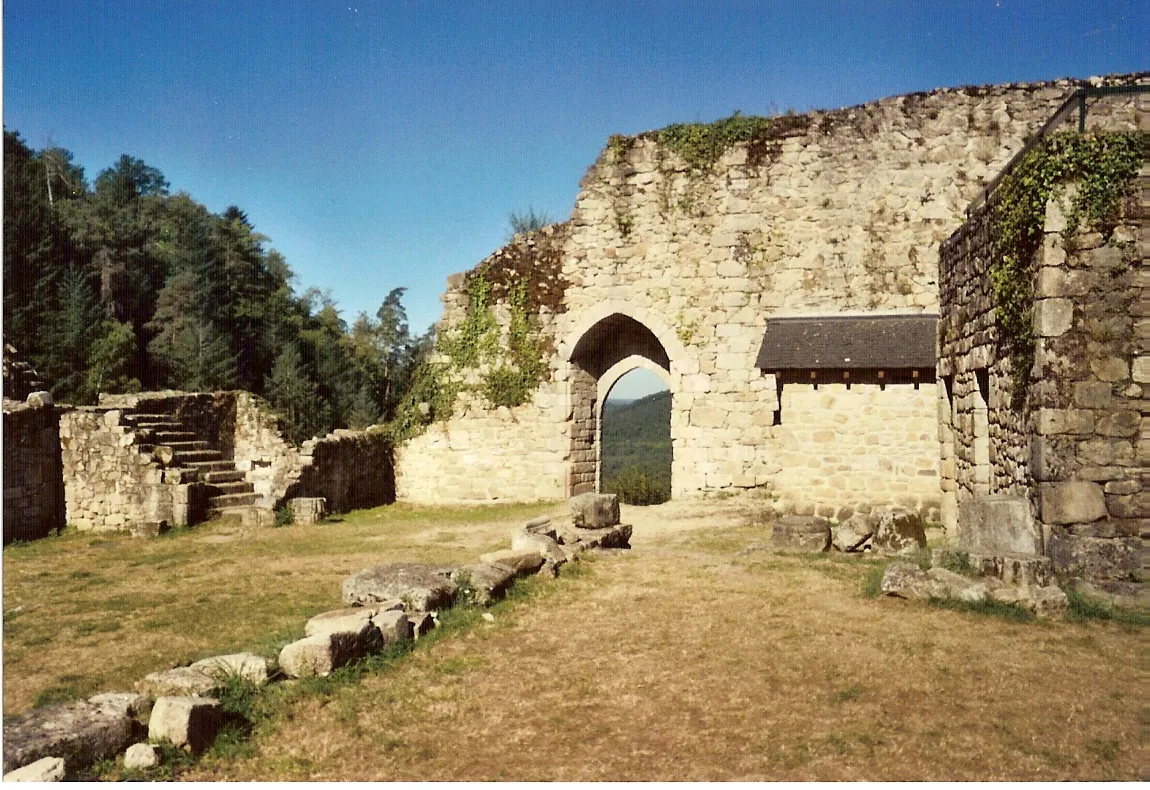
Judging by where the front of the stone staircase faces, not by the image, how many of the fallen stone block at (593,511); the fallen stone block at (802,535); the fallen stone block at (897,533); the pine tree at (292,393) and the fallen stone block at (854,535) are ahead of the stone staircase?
4

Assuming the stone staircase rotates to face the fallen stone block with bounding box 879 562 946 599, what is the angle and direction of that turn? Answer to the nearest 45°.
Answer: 0° — it already faces it

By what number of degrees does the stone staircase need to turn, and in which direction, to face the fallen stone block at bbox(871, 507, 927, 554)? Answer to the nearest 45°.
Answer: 0° — it already faces it

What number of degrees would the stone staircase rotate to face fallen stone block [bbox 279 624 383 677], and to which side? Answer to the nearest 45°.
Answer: approximately 45° to its right

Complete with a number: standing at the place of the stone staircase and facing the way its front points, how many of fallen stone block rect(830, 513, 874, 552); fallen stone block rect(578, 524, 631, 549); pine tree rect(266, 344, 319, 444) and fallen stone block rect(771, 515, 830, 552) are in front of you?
3

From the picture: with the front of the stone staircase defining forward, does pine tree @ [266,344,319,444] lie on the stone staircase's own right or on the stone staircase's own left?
on the stone staircase's own left

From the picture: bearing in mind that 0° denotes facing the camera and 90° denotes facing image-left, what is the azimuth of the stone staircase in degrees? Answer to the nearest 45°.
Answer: approximately 315°

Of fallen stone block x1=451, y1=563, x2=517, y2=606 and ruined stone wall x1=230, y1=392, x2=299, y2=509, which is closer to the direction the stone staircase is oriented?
the fallen stone block

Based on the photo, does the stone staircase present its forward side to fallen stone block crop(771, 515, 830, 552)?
yes
